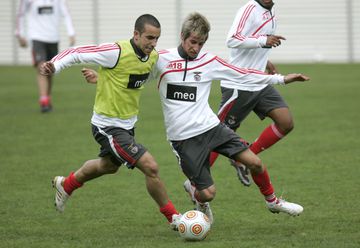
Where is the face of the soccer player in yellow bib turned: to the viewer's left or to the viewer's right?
to the viewer's right

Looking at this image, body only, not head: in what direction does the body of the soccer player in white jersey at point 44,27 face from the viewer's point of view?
toward the camera

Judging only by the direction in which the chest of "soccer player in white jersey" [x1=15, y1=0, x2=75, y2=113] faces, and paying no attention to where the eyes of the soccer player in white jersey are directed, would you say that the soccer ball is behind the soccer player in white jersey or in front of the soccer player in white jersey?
in front

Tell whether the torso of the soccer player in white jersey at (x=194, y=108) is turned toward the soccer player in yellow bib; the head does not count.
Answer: no

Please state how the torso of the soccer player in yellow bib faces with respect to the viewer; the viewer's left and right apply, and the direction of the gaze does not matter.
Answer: facing the viewer and to the right of the viewer

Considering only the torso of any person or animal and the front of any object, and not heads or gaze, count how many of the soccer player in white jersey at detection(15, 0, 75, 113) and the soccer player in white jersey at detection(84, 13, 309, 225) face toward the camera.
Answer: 2

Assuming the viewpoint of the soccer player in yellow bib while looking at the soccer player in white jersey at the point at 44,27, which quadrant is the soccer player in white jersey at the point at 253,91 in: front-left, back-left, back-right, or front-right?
front-right

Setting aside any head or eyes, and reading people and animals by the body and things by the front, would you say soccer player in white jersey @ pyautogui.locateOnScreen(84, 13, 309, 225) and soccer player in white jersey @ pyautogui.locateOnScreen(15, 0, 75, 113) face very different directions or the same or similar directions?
same or similar directions

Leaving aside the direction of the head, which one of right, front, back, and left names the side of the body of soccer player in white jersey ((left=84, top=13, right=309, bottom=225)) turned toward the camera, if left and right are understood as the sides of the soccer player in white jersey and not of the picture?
front

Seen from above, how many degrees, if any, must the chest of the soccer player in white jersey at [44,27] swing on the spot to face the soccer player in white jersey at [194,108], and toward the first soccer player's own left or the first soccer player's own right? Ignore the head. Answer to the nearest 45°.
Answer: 0° — they already face them

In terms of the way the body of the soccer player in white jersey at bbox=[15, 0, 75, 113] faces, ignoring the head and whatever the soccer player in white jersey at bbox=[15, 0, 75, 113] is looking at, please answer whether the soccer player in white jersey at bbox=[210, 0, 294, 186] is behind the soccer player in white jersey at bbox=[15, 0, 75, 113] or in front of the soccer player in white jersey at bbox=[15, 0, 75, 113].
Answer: in front

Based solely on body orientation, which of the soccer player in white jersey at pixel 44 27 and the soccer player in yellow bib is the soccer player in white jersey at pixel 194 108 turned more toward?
the soccer player in yellow bib

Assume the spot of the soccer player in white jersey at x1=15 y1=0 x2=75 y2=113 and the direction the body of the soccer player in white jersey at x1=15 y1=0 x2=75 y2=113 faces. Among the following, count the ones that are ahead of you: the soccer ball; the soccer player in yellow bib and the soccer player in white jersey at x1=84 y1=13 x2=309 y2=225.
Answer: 3

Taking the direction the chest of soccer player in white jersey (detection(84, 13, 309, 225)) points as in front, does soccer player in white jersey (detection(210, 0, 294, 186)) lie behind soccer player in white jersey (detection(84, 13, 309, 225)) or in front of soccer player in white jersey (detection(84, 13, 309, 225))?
behind
